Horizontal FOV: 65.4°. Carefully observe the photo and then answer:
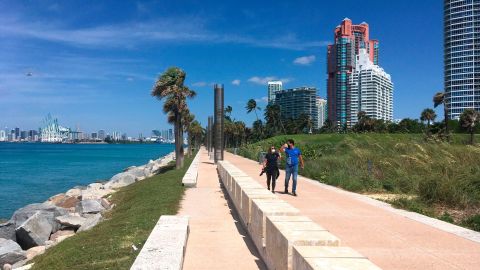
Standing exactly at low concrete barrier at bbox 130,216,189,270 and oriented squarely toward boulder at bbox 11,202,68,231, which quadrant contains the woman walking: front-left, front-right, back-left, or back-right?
front-right

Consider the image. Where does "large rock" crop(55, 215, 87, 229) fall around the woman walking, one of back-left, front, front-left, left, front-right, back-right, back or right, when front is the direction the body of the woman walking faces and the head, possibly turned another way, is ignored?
right

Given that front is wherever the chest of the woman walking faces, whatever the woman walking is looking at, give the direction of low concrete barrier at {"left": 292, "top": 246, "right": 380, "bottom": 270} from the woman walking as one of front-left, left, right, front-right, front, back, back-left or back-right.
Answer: front

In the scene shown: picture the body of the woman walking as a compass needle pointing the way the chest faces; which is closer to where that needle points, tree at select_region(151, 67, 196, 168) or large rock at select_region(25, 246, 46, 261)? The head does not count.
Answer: the large rock

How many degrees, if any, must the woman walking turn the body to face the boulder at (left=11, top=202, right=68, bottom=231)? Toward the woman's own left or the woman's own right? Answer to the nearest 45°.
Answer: approximately 90° to the woman's own right

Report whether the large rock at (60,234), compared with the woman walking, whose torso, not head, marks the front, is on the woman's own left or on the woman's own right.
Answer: on the woman's own right

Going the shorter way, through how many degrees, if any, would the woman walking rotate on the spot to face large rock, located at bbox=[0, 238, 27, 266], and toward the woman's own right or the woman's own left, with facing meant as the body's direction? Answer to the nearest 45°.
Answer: approximately 45° to the woman's own right

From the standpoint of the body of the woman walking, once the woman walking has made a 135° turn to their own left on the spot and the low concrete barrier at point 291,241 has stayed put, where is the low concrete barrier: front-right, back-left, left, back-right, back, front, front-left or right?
back-right

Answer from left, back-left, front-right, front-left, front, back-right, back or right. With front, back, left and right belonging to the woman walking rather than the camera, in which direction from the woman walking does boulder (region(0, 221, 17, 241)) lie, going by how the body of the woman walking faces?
right

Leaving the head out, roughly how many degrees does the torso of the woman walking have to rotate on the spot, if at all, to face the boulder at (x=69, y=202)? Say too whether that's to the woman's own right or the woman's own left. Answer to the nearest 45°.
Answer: approximately 135° to the woman's own right

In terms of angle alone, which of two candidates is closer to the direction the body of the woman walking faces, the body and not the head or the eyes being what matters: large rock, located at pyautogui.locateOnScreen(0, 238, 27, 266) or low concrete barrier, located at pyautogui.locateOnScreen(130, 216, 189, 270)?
the low concrete barrier

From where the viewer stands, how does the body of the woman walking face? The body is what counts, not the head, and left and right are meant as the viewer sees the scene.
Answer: facing the viewer
